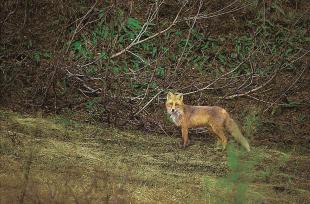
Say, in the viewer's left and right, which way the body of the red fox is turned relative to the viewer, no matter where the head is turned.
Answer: facing to the left of the viewer
